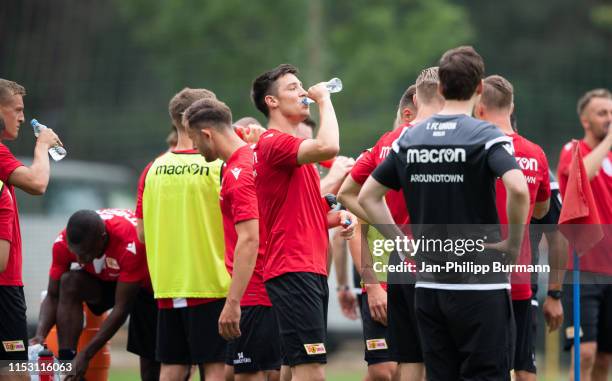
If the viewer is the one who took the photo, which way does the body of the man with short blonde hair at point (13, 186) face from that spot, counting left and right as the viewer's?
facing to the right of the viewer

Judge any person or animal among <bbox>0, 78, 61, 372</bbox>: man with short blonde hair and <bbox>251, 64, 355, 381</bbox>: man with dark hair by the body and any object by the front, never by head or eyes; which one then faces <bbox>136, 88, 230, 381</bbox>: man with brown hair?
the man with short blonde hair

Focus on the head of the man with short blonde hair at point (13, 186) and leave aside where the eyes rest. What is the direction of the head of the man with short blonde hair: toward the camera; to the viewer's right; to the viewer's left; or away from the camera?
to the viewer's right

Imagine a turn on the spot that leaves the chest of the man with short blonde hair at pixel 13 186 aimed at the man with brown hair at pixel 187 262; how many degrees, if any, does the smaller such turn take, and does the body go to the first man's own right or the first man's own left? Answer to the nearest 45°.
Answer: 0° — they already face them

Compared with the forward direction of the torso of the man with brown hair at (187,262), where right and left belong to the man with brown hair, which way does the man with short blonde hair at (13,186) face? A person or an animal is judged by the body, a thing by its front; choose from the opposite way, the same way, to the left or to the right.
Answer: to the right

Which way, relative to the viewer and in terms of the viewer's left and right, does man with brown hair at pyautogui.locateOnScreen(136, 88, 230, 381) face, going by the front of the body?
facing away from the viewer

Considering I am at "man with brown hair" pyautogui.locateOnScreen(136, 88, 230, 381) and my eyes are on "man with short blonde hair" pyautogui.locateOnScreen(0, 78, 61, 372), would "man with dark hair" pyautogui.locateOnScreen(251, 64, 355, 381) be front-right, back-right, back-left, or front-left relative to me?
back-left
